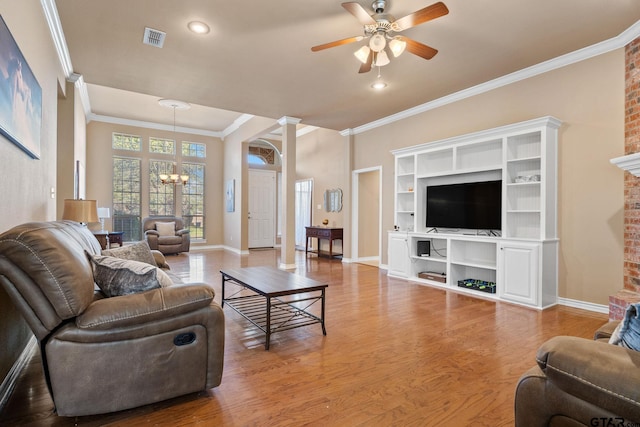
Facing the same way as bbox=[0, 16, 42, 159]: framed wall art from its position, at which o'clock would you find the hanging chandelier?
The hanging chandelier is roughly at 10 o'clock from the framed wall art.

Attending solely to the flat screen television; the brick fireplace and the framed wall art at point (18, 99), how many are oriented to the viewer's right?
1

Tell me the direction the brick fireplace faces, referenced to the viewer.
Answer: facing the viewer and to the left of the viewer

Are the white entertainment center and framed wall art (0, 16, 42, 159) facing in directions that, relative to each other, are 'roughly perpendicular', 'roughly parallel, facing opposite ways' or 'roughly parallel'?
roughly parallel, facing opposite ways

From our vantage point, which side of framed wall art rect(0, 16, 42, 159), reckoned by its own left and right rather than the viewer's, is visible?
right

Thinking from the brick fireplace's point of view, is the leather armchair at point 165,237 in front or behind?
in front

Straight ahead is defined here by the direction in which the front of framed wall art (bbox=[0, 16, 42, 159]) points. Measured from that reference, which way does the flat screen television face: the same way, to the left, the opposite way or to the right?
the opposite way

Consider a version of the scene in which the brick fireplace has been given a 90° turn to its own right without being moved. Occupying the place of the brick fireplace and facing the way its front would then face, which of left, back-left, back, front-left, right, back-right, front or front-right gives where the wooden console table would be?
front-left

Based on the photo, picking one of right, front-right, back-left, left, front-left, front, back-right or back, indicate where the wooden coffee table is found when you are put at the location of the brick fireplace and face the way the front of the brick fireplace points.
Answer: front

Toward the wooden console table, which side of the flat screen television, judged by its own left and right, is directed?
right

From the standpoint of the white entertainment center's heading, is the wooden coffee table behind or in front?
in front

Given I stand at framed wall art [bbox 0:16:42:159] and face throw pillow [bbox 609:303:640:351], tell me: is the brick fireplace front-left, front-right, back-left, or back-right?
front-left

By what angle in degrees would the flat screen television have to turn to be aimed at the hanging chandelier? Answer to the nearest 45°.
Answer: approximately 45° to its right

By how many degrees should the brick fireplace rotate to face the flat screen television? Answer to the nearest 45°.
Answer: approximately 45° to its right
